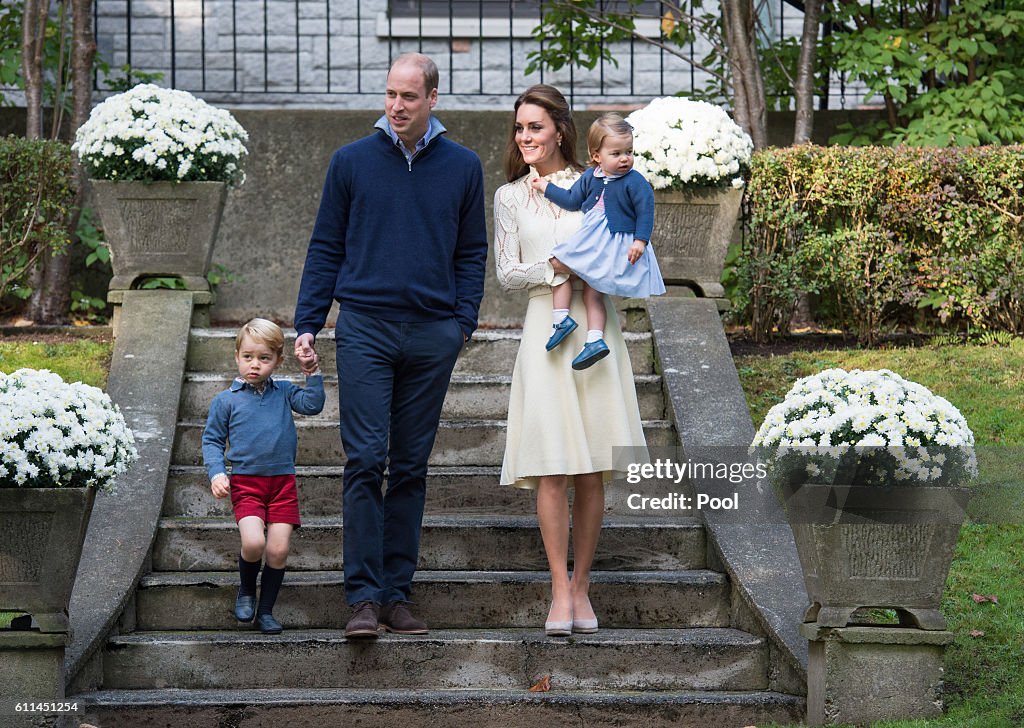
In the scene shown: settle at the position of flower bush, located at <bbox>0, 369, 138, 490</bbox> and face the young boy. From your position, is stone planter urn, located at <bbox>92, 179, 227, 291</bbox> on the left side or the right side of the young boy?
left

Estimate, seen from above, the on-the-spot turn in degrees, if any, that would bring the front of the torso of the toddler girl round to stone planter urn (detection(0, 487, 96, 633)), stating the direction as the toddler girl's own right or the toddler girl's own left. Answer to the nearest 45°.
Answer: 0° — they already face it

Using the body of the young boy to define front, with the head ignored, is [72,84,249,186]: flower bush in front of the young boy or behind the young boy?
behind

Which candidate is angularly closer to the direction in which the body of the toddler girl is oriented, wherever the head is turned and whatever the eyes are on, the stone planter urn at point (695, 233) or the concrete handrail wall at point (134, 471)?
the concrete handrail wall

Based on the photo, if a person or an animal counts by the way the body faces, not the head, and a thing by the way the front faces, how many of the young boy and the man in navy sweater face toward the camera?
2

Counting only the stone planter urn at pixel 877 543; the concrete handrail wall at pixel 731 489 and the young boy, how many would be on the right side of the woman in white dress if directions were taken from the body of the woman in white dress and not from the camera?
1
